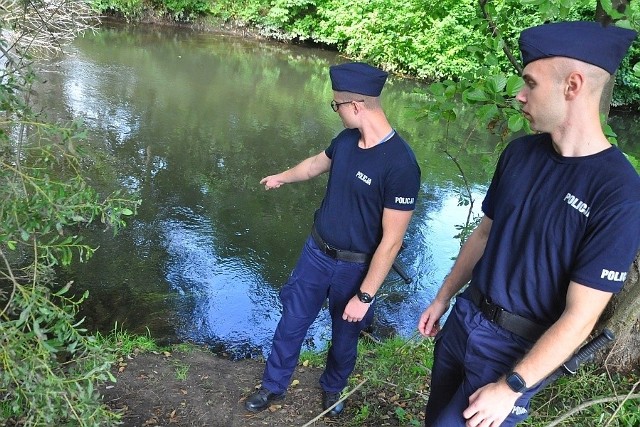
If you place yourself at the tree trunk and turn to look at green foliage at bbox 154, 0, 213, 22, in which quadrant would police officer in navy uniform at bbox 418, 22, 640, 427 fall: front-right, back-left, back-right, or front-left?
back-left

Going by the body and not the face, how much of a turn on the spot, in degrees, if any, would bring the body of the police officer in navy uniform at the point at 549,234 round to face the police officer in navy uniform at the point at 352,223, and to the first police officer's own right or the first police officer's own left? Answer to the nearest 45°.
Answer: approximately 90° to the first police officer's own right

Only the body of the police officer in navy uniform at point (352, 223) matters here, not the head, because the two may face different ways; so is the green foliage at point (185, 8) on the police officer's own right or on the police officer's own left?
on the police officer's own right

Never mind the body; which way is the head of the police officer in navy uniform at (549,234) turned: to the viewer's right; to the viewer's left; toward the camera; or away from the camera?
to the viewer's left

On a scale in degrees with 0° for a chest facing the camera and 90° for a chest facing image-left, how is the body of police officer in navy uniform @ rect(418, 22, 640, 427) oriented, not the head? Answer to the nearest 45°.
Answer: approximately 45°

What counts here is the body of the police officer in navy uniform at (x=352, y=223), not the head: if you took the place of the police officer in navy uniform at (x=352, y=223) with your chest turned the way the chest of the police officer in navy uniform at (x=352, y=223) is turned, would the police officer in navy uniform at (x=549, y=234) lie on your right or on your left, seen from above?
on your left

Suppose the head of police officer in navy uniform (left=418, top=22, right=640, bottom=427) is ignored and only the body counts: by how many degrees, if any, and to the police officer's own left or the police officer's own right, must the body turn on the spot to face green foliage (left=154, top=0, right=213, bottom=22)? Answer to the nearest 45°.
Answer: approximately 90° to the police officer's own right

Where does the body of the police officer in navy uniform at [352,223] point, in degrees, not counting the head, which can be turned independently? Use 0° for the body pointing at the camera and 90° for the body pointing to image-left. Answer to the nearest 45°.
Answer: approximately 45°

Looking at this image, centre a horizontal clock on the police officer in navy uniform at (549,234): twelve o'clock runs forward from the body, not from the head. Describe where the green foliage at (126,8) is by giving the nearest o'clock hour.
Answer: The green foliage is roughly at 3 o'clock from the police officer in navy uniform.

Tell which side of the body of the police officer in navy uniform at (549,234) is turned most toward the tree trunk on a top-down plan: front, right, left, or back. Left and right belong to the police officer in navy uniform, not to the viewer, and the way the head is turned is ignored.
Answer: back

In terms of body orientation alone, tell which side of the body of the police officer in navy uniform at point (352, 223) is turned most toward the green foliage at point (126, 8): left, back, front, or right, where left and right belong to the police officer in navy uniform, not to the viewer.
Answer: right
